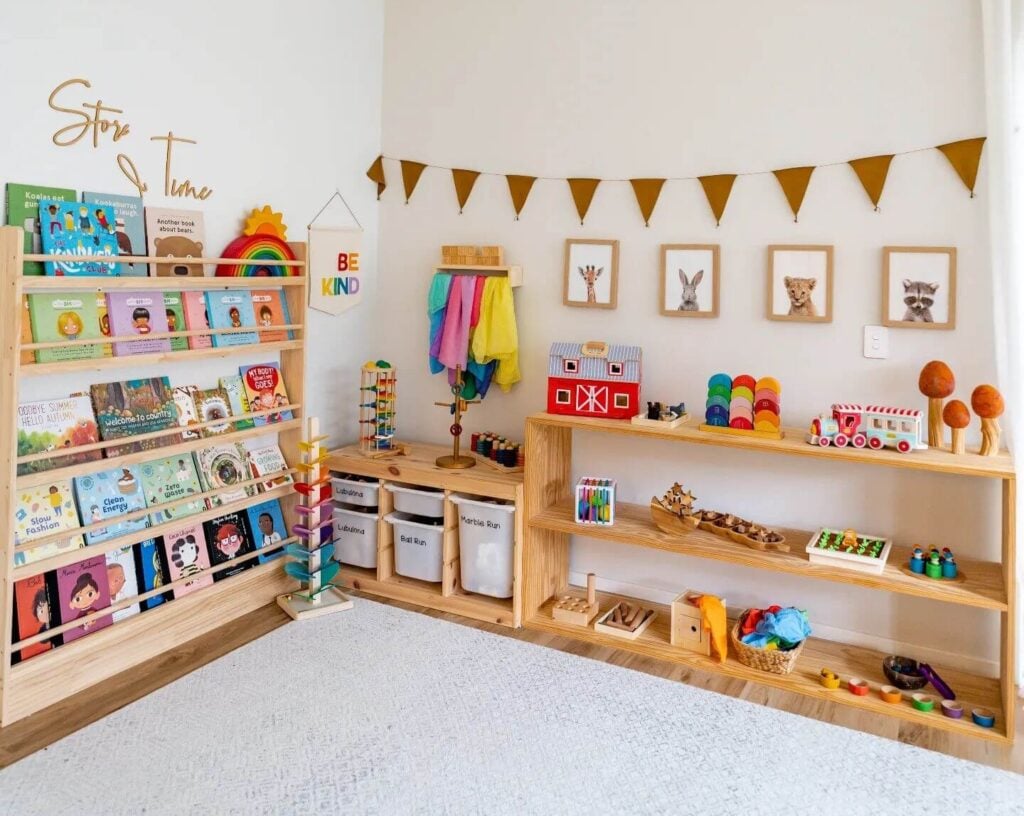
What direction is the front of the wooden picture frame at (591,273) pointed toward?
toward the camera

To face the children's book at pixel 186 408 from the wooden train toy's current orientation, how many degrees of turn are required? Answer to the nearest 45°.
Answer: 0° — it already faces it

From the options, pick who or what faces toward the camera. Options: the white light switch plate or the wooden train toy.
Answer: the white light switch plate

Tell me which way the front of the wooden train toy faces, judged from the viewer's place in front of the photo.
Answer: facing to the left of the viewer

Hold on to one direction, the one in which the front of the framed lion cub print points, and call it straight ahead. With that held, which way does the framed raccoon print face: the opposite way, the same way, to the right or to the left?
the same way

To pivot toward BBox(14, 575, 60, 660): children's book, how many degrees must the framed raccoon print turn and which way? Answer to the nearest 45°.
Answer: approximately 45° to its right

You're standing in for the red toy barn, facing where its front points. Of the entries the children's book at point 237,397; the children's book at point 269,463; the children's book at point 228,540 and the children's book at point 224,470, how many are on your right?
4

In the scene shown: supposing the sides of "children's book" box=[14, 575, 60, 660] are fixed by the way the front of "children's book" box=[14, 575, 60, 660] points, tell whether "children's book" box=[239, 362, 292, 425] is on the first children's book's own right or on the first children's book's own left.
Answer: on the first children's book's own left

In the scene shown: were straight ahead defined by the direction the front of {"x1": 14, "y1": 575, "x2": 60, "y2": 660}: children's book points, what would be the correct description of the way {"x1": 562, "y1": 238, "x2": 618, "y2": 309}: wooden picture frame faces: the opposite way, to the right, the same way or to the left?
to the right

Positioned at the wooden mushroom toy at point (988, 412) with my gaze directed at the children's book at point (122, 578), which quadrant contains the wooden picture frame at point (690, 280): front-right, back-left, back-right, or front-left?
front-right

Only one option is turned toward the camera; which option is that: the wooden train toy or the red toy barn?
the red toy barn

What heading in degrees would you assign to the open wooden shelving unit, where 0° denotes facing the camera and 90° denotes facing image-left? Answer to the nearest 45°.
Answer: approximately 45°

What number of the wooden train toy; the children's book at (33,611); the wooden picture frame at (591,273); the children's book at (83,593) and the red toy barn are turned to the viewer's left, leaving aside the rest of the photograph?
1

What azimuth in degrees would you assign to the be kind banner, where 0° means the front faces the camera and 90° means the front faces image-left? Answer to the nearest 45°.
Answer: approximately 315°

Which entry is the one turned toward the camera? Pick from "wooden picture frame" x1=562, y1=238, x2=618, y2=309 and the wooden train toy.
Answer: the wooden picture frame

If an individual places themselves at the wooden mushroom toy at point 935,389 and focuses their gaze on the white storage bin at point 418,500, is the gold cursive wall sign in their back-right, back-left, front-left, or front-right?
front-left

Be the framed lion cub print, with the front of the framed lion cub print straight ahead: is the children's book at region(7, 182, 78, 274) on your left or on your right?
on your right
